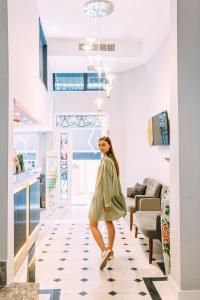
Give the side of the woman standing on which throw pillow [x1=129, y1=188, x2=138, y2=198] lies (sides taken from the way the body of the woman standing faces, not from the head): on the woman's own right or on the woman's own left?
on the woman's own right

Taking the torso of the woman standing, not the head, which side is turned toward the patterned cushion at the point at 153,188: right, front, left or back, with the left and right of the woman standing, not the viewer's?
right

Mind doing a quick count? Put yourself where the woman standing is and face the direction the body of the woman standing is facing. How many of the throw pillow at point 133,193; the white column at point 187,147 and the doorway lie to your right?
2
